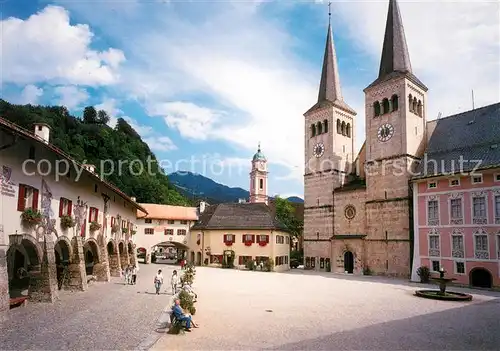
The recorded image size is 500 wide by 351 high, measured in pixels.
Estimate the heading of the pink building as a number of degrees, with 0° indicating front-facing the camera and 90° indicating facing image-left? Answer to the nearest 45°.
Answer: approximately 45°

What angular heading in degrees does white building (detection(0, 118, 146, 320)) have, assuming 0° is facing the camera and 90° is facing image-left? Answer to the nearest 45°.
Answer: approximately 315°

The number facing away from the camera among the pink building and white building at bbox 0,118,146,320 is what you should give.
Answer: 0

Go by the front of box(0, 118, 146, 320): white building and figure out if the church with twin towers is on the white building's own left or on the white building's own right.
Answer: on the white building's own left

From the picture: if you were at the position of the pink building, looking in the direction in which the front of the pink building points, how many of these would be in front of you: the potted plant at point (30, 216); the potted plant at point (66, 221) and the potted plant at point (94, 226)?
3

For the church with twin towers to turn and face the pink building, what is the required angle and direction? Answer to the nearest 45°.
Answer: approximately 90° to its left

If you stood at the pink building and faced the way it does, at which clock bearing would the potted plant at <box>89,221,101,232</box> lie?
The potted plant is roughly at 12 o'clock from the pink building.

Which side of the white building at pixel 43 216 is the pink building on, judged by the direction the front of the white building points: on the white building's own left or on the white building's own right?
on the white building's own left

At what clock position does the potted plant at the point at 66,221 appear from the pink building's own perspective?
The potted plant is roughly at 12 o'clock from the pink building.

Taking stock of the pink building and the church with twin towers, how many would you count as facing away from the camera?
0
